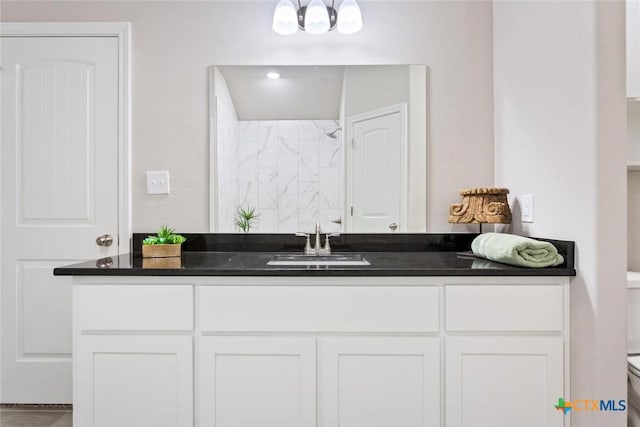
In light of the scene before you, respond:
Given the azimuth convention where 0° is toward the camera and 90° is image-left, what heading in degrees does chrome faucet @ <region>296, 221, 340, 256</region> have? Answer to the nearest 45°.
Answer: approximately 0°

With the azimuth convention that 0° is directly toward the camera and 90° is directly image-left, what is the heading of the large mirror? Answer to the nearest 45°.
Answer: approximately 0°

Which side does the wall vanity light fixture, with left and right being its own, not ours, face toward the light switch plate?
right

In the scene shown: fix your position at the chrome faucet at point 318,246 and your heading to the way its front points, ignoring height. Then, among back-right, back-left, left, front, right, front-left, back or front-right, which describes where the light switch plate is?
right

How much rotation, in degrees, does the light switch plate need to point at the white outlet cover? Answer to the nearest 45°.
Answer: approximately 45° to its left

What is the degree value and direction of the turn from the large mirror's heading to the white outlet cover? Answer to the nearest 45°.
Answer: approximately 90° to its left
